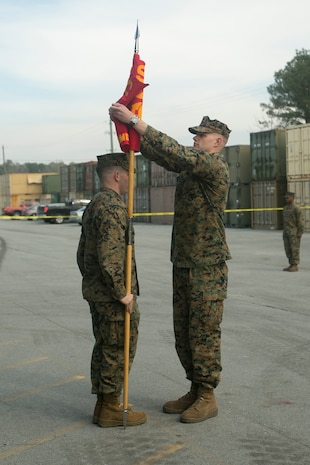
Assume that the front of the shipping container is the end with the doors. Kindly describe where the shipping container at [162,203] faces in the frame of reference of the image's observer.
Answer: facing the viewer

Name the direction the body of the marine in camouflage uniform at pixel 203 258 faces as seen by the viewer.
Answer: to the viewer's left

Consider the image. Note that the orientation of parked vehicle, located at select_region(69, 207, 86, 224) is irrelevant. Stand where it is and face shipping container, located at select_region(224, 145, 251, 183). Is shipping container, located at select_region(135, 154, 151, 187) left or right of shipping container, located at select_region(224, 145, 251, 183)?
left

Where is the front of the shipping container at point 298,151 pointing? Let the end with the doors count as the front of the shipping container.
toward the camera

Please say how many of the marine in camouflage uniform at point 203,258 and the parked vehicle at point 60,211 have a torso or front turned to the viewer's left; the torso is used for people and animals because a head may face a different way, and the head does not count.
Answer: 1

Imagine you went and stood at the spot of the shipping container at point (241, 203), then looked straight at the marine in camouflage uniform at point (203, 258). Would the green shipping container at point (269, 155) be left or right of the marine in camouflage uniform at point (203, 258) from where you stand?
left

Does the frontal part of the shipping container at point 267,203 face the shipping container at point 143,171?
no

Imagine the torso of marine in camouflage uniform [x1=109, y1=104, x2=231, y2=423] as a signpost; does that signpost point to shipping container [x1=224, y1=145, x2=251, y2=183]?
no

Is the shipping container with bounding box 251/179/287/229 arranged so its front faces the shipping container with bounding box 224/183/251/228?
no

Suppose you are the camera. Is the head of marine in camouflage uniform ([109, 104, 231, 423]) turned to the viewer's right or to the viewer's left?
to the viewer's left

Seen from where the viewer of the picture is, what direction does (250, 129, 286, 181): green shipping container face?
facing the viewer and to the left of the viewer
